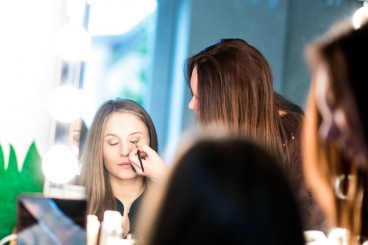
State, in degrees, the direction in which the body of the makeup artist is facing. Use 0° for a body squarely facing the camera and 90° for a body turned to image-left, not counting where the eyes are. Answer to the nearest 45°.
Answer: approximately 90°
